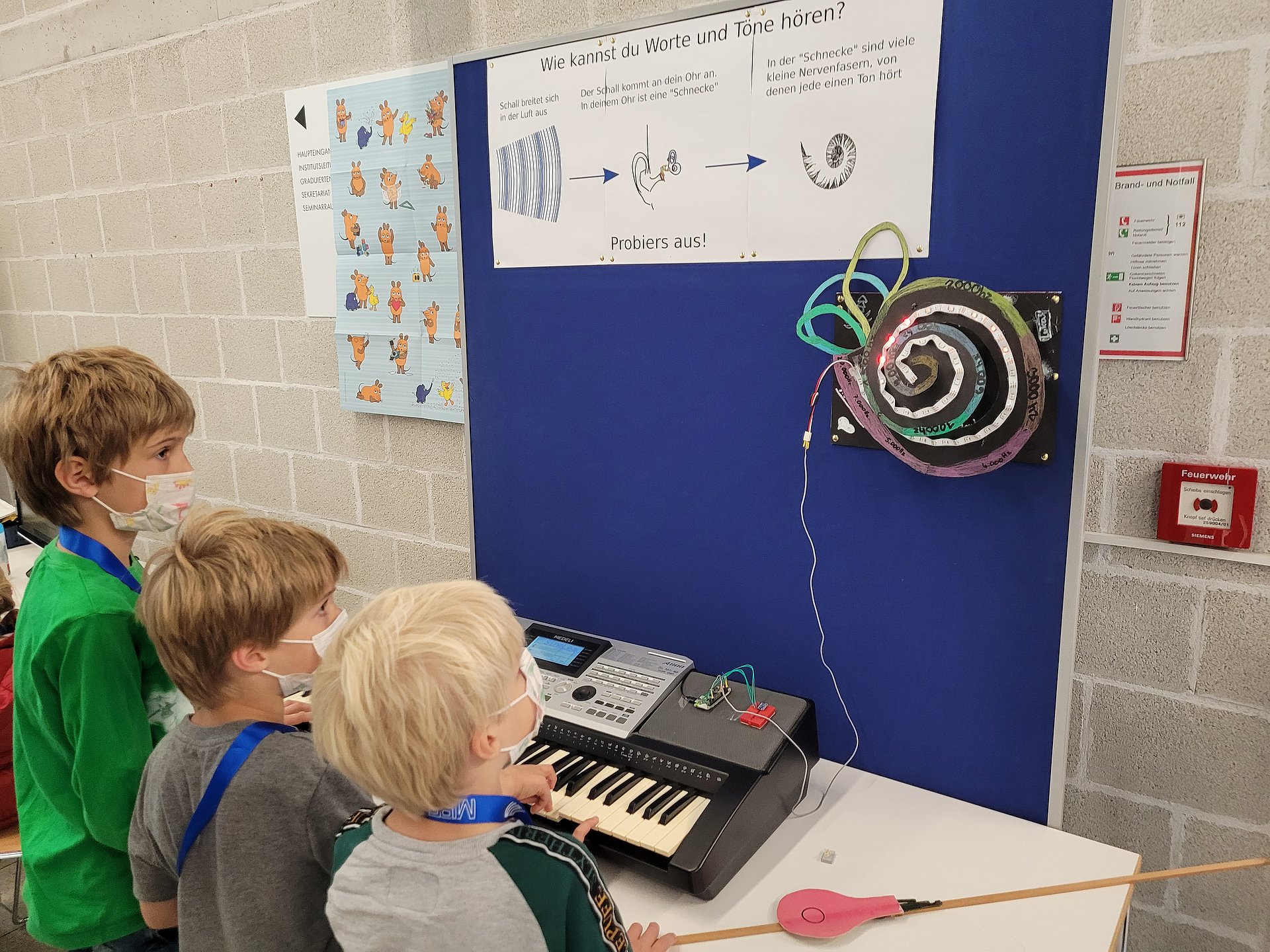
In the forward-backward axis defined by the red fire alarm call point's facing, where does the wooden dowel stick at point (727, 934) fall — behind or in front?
in front

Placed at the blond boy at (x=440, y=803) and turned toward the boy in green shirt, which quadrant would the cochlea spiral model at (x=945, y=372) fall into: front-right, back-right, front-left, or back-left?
back-right

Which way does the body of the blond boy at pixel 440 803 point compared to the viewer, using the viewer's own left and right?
facing away from the viewer and to the right of the viewer

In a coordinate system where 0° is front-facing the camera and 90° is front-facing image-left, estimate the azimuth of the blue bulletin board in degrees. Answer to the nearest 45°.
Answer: approximately 45°

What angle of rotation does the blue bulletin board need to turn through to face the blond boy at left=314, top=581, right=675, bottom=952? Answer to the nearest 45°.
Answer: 0° — it already faces them

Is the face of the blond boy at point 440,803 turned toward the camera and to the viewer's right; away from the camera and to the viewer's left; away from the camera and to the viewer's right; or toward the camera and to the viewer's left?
away from the camera and to the viewer's right

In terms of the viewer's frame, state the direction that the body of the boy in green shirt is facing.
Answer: to the viewer's right

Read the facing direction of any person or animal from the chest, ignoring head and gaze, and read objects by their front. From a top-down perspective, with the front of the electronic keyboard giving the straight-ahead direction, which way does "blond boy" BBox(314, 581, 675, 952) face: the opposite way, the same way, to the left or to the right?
the opposite way

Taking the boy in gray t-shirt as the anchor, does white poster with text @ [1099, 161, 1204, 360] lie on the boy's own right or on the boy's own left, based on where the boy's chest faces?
on the boy's own right

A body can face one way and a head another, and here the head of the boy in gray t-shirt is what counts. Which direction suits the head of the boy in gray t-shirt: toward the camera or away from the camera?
away from the camera

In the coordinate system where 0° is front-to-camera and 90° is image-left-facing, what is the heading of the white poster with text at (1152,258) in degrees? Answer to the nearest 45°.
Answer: approximately 0°
